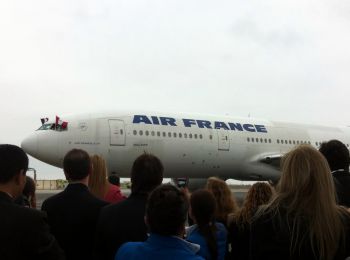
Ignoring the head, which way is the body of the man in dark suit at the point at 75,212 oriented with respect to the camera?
away from the camera

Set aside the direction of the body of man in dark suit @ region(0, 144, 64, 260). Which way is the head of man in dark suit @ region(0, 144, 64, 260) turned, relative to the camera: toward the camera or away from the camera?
away from the camera

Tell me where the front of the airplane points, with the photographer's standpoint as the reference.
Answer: facing to the left of the viewer

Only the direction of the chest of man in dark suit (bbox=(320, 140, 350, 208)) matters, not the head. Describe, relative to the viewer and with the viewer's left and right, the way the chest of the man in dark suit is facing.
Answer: facing away from the viewer

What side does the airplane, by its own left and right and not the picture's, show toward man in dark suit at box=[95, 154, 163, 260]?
left

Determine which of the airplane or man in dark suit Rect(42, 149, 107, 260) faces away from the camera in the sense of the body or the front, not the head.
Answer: the man in dark suit

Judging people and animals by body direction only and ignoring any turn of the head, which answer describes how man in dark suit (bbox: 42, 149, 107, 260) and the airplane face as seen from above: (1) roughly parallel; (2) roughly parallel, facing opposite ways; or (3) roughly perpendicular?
roughly perpendicular

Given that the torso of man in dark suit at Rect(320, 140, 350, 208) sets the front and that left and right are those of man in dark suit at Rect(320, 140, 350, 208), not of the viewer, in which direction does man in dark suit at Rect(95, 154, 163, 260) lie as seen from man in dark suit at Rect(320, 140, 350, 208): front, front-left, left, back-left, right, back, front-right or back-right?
back-left

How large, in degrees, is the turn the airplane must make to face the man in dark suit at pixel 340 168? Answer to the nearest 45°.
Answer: approximately 90° to its left

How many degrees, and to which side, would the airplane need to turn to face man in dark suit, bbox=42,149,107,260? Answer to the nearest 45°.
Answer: approximately 90° to its left

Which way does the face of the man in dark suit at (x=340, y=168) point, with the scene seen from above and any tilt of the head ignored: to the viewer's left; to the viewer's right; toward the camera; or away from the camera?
away from the camera

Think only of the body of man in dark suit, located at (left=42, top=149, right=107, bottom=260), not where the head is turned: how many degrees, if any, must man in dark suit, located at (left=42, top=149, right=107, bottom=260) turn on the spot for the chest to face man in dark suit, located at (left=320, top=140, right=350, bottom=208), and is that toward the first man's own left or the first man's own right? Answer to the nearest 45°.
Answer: approximately 90° to the first man's own right

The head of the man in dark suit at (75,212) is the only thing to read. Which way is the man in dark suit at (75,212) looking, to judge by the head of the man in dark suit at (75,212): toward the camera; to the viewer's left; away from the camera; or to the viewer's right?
away from the camera

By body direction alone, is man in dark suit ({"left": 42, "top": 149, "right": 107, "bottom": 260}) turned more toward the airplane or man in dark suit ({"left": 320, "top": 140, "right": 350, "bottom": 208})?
the airplane
